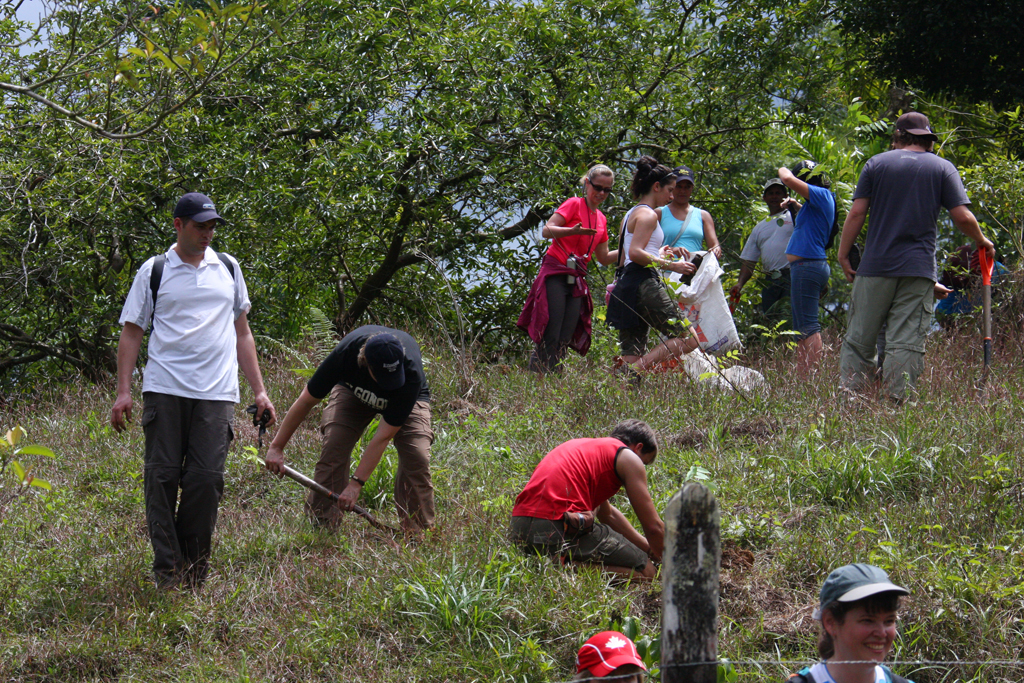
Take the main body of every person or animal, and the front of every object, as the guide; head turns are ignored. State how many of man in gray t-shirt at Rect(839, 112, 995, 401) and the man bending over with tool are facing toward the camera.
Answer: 1

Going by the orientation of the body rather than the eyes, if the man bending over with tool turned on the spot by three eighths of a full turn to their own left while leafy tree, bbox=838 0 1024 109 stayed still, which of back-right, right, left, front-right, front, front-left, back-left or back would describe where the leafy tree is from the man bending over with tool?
front

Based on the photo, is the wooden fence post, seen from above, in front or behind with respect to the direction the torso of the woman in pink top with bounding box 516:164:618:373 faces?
in front

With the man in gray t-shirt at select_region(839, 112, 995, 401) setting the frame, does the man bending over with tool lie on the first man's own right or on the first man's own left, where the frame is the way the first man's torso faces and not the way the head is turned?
on the first man's own left

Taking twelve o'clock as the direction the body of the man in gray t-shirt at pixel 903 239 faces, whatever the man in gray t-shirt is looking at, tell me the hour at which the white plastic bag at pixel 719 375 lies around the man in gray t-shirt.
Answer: The white plastic bag is roughly at 10 o'clock from the man in gray t-shirt.

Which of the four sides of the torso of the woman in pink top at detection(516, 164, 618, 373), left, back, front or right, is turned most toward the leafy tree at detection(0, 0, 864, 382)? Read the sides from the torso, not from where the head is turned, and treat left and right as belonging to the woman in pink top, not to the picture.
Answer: back

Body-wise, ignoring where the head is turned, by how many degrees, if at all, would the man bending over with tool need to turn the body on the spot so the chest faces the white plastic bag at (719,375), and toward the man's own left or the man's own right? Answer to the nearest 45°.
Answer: approximately 135° to the man's own left

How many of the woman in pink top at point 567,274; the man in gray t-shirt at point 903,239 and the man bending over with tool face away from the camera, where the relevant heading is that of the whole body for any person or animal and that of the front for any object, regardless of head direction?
1

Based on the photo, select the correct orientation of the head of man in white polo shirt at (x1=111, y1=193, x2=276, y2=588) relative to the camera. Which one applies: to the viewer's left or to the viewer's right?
to the viewer's right

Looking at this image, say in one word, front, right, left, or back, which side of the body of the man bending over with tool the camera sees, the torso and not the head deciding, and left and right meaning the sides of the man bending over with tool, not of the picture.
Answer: front

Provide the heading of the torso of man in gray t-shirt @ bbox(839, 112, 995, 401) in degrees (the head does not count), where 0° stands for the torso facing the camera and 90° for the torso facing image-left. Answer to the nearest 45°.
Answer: approximately 180°

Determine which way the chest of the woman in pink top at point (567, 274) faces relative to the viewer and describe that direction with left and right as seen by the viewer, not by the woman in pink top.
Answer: facing the viewer and to the right of the viewer

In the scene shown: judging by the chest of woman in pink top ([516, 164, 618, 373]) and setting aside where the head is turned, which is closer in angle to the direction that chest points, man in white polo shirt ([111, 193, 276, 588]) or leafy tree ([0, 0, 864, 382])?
the man in white polo shirt
